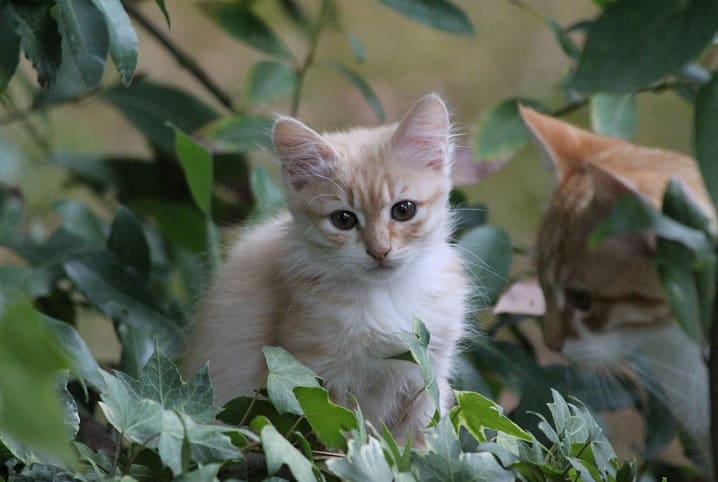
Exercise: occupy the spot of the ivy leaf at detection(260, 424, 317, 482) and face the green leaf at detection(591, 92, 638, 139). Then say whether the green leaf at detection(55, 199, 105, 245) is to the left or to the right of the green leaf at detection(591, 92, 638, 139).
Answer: left

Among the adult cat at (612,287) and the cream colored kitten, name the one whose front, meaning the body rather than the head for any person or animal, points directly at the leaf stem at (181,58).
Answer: the adult cat

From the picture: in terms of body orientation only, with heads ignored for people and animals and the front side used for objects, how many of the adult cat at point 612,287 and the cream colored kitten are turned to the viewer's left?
1

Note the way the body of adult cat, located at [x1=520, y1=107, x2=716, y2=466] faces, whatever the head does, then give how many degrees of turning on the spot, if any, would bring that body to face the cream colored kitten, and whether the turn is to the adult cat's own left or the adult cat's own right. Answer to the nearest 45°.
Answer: approximately 45° to the adult cat's own left

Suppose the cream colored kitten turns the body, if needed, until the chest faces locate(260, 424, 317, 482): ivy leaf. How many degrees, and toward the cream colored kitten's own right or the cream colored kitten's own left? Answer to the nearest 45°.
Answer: approximately 45° to the cream colored kitten's own right

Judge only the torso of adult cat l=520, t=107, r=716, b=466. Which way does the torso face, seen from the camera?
to the viewer's left
